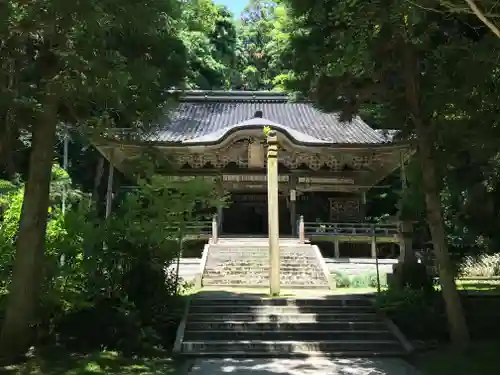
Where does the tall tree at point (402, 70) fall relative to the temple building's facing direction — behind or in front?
in front

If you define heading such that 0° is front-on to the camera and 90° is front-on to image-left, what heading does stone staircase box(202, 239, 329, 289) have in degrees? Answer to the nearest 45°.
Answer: approximately 0°

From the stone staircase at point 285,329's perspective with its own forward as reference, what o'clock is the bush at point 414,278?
The bush is roughly at 8 o'clock from the stone staircase.

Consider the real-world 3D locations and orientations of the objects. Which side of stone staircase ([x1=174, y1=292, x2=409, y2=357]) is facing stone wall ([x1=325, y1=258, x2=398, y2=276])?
back

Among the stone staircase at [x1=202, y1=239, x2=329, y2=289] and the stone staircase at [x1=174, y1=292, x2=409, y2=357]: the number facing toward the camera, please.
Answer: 2

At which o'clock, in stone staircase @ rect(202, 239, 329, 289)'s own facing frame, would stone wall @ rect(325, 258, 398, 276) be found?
The stone wall is roughly at 8 o'clock from the stone staircase.

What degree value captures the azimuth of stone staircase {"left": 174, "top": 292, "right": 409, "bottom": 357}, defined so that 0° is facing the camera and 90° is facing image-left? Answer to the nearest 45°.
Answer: approximately 0°

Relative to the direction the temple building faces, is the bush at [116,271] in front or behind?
in front
